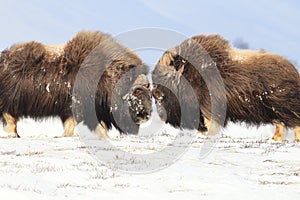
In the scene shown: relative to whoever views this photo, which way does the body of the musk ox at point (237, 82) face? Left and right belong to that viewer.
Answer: facing to the left of the viewer

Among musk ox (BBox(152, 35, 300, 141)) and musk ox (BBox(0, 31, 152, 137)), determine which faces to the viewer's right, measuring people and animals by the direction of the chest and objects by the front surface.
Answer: musk ox (BBox(0, 31, 152, 137))

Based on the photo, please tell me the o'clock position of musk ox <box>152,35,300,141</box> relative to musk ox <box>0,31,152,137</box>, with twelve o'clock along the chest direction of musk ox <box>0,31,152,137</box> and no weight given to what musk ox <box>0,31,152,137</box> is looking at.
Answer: musk ox <box>152,35,300,141</box> is roughly at 12 o'clock from musk ox <box>0,31,152,137</box>.

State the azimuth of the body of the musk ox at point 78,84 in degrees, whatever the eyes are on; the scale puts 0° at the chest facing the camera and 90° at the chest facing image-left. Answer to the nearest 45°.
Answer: approximately 270°

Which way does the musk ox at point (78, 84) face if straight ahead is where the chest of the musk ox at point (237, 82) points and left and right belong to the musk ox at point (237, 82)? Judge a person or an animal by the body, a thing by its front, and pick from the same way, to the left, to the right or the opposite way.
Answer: the opposite way

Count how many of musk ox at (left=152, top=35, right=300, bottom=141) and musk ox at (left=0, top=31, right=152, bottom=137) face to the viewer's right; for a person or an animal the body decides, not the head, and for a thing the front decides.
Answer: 1

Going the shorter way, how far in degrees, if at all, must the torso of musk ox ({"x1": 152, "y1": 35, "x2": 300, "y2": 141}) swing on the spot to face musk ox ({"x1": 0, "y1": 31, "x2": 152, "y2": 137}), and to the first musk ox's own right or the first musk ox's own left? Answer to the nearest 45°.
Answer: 0° — it already faces it
